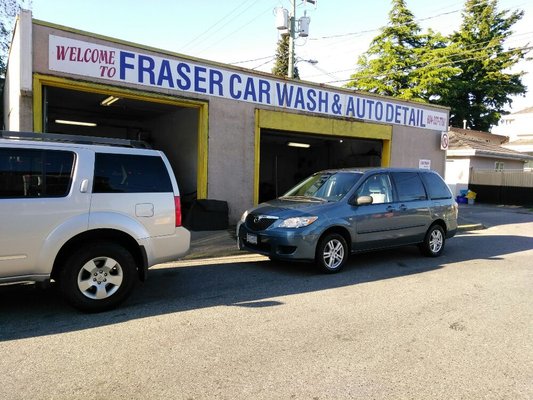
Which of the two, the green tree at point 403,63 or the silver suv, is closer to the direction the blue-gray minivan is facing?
the silver suv

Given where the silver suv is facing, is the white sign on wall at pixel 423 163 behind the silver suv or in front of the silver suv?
behind

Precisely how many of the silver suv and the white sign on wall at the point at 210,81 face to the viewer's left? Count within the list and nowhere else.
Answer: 1

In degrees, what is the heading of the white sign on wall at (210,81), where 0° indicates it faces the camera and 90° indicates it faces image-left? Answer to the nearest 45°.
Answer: approximately 315°

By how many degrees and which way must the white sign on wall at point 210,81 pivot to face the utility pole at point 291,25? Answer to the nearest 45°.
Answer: approximately 135° to its left

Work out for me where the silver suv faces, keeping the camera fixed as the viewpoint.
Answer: facing to the left of the viewer

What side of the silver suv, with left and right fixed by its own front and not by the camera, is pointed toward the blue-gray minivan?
back

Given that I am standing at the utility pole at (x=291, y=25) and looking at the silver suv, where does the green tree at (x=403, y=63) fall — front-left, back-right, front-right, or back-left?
back-left

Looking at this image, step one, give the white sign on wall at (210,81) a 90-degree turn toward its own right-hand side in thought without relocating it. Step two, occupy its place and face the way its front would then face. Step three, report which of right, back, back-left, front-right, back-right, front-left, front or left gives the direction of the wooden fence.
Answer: back

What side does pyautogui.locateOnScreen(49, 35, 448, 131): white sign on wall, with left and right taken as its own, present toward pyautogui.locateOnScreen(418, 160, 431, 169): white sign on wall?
left

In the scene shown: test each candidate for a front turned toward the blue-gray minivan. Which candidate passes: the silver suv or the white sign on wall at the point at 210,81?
the white sign on wall

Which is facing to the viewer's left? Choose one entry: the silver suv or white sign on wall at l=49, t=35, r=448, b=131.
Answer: the silver suv
